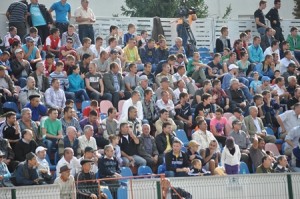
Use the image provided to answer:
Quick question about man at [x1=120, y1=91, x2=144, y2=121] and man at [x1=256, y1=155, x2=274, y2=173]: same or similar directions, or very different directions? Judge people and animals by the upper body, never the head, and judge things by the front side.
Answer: same or similar directions

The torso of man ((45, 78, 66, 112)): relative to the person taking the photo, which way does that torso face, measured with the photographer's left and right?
facing the viewer and to the right of the viewer

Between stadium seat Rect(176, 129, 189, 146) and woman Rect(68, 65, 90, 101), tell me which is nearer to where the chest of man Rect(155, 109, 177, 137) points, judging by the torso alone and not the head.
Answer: the stadium seat

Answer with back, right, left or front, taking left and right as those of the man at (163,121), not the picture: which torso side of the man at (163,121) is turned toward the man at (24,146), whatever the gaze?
right

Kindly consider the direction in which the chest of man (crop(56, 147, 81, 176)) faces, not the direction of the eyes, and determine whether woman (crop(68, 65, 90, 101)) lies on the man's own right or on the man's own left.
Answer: on the man's own left

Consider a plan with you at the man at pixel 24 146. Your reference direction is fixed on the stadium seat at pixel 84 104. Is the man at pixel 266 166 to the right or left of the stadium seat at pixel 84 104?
right

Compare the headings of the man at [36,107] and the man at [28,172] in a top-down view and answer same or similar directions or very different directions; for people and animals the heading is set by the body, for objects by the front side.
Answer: same or similar directions

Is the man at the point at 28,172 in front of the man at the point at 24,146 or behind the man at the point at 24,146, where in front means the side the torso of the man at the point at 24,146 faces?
in front

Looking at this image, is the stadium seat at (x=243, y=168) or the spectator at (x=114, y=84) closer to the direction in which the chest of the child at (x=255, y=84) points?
the stadium seat
